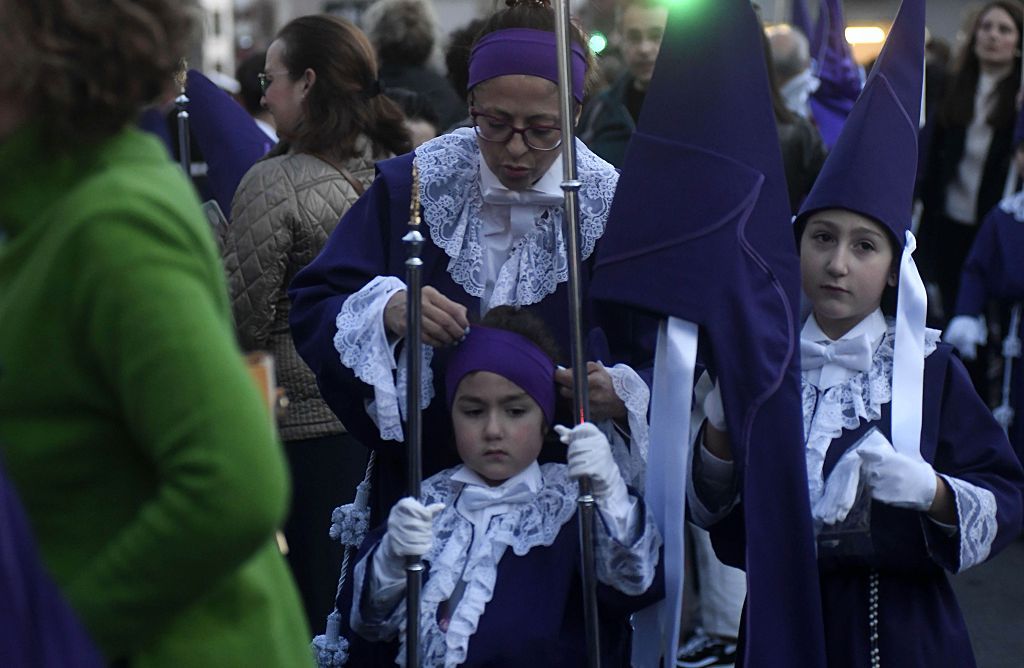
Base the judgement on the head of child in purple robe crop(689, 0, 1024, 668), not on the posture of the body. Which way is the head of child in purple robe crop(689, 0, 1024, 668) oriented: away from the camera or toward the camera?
toward the camera

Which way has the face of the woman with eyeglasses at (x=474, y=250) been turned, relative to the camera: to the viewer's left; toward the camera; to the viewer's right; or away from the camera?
toward the camera

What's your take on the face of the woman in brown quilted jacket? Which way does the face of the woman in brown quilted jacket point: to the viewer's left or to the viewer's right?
to the viewer's left

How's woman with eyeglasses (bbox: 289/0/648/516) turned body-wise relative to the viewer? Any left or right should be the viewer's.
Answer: facing the viewer

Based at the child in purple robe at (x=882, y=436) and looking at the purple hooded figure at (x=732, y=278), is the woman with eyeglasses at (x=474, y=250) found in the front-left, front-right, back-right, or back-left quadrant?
front-right

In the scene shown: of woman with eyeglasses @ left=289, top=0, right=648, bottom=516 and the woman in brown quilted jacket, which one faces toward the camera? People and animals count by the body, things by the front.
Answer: the woman with eyeglasses

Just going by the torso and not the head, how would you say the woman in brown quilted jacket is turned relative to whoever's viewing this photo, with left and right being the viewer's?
facing away from the viewer and to the left of the viewer

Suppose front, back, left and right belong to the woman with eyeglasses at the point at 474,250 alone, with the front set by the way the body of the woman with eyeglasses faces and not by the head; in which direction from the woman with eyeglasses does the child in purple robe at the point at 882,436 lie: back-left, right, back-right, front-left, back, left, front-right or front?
left

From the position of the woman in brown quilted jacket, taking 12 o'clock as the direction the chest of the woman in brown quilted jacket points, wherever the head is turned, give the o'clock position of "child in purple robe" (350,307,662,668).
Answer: The child in purple robe is roughly at 7 o'clock from the woman in brown quilted jacket.

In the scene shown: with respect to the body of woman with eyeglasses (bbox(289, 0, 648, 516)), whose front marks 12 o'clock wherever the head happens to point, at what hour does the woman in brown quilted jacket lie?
The woman in brown quilted jacket is roughly at 5 o'clock from the woman with eyeglasses.
